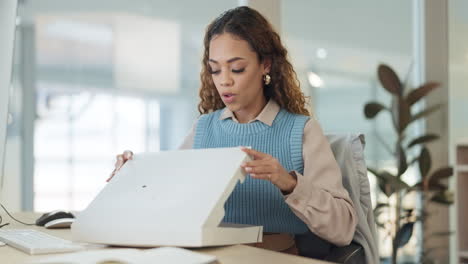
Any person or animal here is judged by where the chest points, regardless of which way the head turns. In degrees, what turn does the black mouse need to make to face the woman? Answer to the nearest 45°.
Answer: approximately 135° to its left

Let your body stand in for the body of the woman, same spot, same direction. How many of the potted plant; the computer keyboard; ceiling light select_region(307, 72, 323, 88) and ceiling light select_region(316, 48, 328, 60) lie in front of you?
1

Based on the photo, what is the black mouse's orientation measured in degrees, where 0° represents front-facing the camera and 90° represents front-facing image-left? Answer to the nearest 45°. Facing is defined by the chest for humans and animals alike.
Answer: approximately 90°

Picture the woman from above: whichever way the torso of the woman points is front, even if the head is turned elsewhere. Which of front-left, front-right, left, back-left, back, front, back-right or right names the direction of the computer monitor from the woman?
front-right

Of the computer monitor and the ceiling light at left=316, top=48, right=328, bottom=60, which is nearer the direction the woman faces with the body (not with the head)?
the computer monitor

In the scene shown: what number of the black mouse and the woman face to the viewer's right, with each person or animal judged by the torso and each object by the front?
0

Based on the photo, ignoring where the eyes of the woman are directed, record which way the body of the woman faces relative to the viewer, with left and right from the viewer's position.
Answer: facing the viewer and to the left of the viewer

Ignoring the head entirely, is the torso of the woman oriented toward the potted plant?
no

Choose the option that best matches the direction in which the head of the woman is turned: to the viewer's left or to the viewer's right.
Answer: to the viewer's left

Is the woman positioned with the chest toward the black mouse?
no
